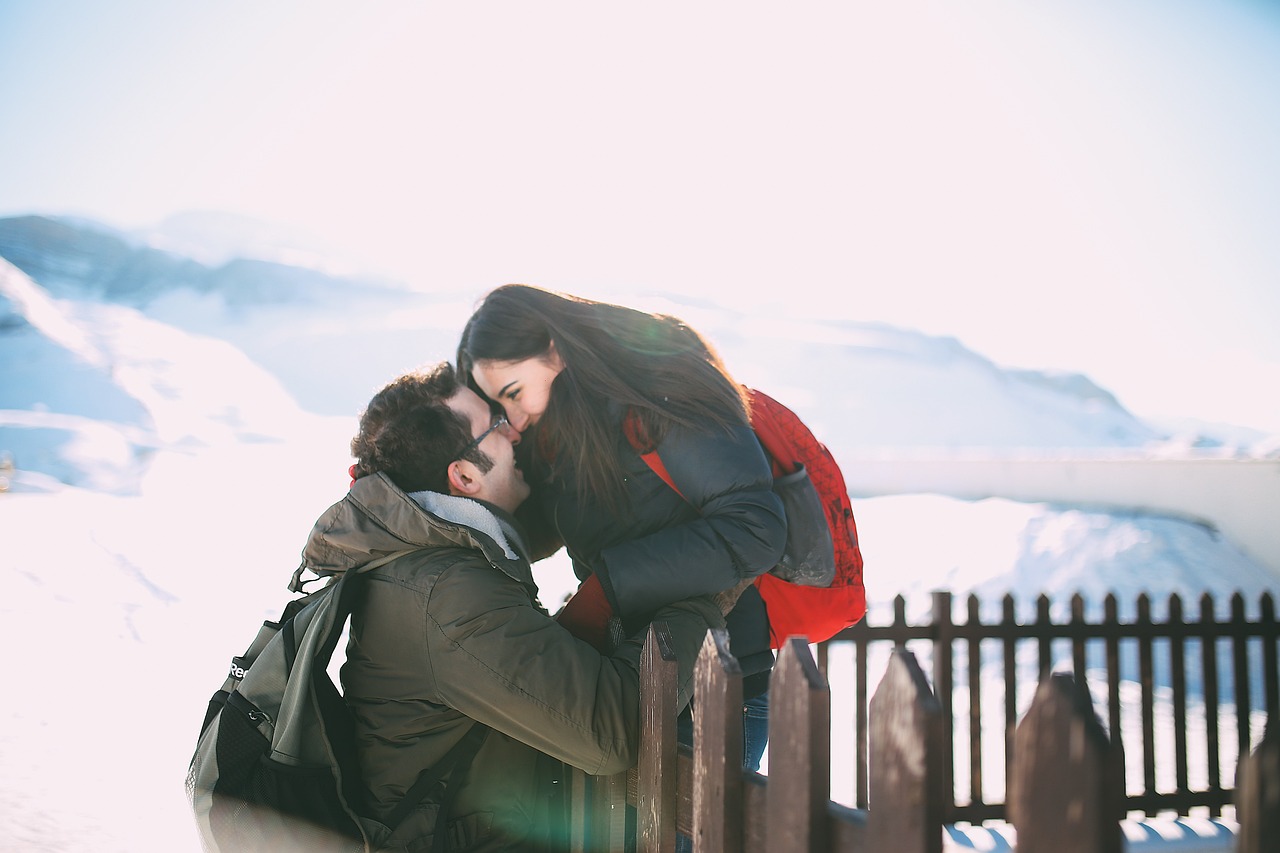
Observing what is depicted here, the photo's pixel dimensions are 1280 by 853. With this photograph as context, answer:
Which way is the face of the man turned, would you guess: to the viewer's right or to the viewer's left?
to the viewer's right

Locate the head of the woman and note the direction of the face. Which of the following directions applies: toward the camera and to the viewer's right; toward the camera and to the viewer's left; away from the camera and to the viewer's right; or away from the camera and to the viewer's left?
toward the camera and to the viewer's left

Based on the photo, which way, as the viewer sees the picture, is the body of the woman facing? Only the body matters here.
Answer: to the viewer's left

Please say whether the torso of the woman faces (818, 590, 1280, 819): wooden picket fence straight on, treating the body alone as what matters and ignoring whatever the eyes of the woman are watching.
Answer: no
